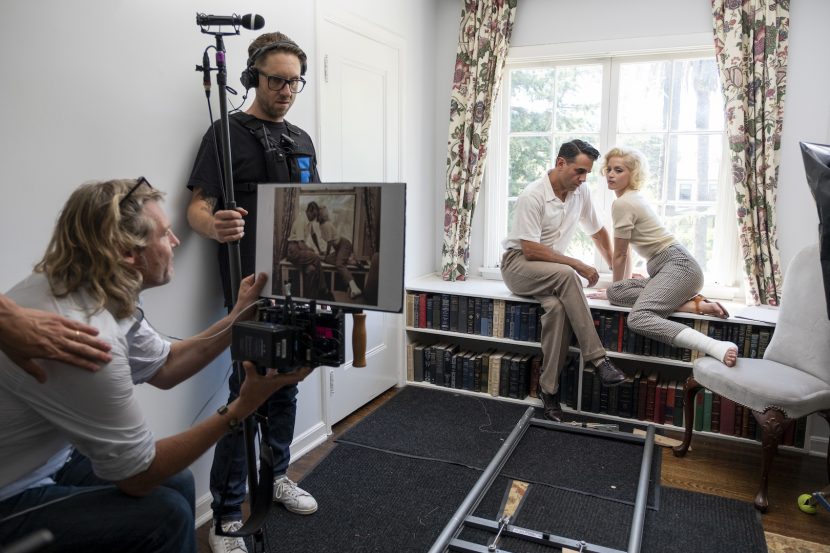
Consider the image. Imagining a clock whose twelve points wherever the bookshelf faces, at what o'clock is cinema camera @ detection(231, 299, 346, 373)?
The cinema camera is roughly at 12 o'clock from the bookshelf.

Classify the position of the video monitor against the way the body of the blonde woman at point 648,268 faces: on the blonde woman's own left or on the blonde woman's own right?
on the blonde woman's own left

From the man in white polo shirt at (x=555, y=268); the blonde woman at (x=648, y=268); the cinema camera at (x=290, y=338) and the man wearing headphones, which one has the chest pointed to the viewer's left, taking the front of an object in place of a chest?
the blonde woman

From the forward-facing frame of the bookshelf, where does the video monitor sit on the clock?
The video monitor is roughly at 12 o'clock from the bookshelf.

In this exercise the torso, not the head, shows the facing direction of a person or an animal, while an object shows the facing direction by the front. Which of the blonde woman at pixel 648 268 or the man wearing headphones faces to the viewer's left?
the blonde woman

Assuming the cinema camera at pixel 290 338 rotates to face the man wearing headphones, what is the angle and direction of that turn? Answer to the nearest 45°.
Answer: approximately 45° to its left

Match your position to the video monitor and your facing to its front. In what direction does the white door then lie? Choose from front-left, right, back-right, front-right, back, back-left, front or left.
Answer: back-right

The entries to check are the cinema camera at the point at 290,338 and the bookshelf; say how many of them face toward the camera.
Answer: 1

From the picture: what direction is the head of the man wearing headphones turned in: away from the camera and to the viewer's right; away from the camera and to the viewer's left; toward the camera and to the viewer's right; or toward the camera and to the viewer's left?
toward the camera and to the viewer's right

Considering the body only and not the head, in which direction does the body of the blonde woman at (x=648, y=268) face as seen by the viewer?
to the viewer's left
